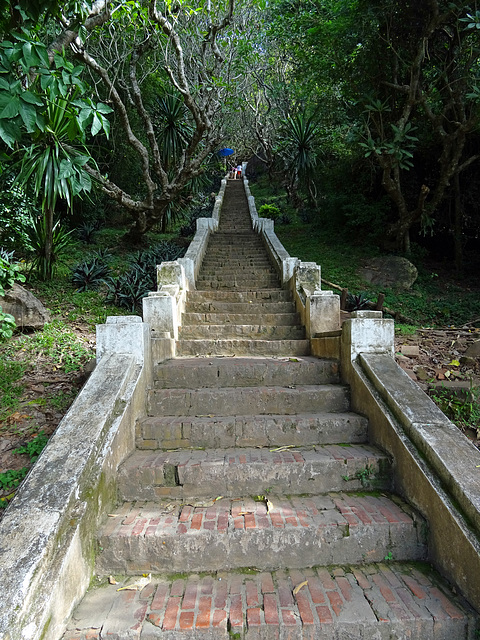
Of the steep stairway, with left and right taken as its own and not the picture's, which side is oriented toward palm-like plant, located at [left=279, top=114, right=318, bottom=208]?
back

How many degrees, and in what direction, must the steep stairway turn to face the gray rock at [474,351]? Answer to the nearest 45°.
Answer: approximately 135° to its left

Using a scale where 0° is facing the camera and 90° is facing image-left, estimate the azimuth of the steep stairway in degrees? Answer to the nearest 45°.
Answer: approximately 0°

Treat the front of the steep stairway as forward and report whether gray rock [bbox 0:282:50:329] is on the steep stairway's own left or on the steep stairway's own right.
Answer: on the steep stairway's own right

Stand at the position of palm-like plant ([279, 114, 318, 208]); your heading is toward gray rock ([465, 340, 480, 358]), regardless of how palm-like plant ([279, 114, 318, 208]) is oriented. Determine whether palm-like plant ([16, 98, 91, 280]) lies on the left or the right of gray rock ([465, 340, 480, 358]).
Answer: right

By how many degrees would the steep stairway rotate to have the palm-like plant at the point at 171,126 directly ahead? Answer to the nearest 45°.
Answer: approximately 180°

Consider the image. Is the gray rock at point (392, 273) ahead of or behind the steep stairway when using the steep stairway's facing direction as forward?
behind
